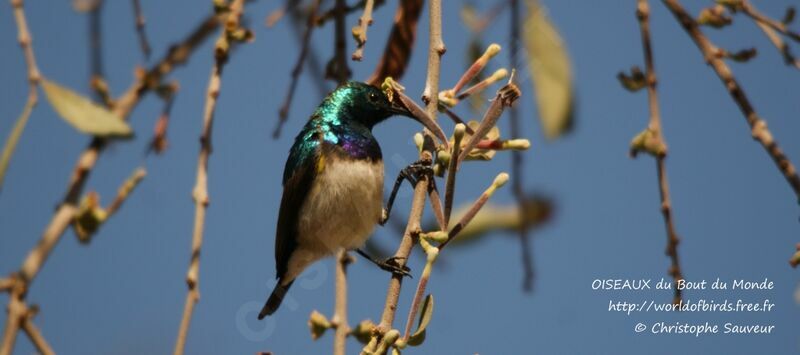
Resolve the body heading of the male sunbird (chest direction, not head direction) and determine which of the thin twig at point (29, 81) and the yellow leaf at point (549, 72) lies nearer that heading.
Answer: the yellow leaf

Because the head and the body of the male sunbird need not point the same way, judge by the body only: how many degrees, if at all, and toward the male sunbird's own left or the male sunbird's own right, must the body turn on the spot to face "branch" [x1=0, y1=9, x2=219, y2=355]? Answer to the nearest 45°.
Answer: approximately 135° to the male sunbird's own right

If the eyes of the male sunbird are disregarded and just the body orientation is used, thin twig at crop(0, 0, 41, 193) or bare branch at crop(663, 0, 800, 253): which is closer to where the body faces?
the bare branch

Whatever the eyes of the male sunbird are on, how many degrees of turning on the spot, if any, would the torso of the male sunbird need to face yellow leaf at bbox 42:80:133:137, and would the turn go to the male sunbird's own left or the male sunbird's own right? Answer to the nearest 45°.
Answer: approximately 135° to the male sunbird's own right

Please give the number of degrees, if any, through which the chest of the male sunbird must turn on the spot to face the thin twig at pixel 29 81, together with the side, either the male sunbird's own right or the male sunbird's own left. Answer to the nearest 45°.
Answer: approximately 135° to the male sunbird's own right

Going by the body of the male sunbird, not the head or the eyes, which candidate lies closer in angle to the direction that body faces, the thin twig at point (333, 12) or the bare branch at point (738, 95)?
the bare branch
